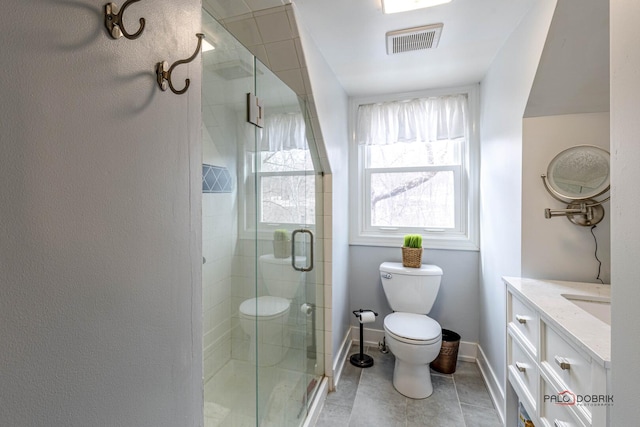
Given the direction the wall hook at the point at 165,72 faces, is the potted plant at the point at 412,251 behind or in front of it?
in front

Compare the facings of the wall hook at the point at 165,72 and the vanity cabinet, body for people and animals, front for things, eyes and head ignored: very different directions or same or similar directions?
very different directions

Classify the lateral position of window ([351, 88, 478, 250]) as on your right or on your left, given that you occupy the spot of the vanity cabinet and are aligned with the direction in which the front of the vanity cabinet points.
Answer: on your right

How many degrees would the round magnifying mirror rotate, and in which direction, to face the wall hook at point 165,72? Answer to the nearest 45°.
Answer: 0° — it already faces it

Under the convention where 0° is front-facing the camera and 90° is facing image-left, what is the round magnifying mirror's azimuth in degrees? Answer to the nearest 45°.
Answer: approximately 0°

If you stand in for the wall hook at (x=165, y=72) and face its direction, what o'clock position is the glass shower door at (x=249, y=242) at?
The glass shower door is roughly at 10 o'clock from the wall hook.

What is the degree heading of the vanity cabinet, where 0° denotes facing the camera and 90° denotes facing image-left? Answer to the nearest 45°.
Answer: approximately 45°

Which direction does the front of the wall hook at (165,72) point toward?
to the viewer's right

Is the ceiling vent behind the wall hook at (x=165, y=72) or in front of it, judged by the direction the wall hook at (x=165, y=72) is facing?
in front

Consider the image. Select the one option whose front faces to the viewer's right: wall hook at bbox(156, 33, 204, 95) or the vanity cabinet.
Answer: the wall hook

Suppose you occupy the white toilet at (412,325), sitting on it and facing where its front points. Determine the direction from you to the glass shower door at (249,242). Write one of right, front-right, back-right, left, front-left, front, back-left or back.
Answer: front-right

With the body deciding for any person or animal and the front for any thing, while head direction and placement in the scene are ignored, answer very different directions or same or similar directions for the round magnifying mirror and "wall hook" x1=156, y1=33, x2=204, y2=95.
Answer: very different directions

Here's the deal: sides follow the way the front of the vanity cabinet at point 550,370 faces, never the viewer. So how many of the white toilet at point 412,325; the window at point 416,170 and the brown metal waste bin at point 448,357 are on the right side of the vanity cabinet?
3
